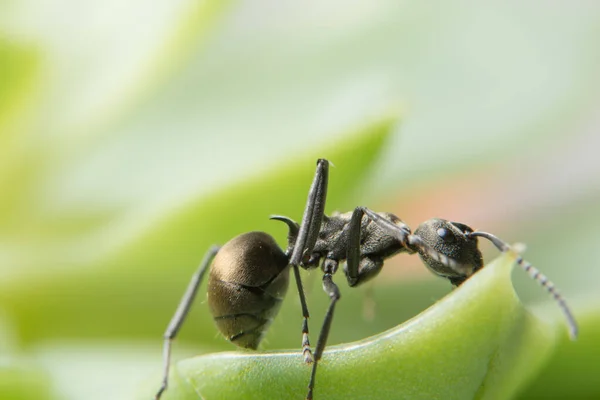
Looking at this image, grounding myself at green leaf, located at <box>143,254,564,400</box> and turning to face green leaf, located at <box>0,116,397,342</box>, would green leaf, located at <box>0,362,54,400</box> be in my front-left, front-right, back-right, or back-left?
front-left

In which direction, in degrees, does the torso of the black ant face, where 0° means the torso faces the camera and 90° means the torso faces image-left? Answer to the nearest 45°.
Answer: approximately 270°
